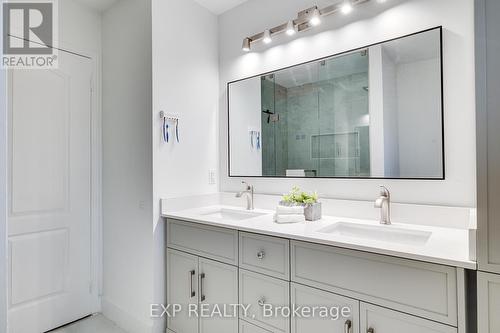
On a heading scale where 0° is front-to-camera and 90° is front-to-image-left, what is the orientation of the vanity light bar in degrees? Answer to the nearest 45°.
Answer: approximately 45°

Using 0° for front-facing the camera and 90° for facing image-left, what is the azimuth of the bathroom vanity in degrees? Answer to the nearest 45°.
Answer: approximately 45°

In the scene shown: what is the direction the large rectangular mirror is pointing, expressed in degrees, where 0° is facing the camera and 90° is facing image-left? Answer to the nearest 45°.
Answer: approximately 45°
